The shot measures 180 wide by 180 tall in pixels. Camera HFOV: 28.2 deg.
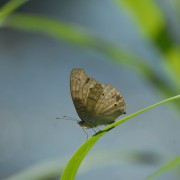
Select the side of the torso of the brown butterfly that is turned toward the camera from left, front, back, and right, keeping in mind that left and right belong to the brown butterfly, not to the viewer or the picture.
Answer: left
